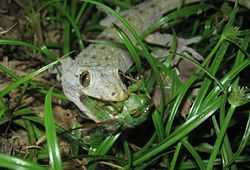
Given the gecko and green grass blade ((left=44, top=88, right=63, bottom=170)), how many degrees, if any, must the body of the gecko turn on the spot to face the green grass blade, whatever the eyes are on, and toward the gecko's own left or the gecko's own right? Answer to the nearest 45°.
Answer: approximately 45° to the gecko's own right

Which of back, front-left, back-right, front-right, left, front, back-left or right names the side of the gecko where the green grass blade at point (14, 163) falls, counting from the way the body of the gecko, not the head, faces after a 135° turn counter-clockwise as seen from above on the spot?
back

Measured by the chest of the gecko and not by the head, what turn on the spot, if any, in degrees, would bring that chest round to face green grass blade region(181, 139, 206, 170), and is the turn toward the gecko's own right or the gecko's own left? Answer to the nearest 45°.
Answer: approximately 90° to the frog's own left

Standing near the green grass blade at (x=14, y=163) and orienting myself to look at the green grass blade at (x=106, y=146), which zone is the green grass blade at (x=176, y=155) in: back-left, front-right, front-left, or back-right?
front-right
